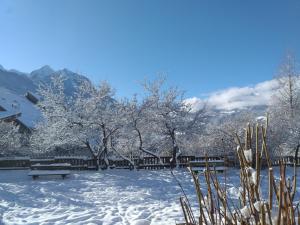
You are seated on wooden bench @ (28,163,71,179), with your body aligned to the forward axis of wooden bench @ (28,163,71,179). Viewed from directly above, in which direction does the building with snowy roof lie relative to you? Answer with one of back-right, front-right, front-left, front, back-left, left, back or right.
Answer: back

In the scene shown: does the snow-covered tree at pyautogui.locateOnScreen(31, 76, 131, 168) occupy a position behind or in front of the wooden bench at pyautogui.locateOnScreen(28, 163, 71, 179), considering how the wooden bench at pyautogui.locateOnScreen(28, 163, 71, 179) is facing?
behind

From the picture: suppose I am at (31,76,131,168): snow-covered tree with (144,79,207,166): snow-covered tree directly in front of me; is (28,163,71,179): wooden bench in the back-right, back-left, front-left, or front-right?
back-right

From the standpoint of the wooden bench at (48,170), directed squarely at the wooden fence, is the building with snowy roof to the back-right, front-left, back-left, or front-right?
front-left

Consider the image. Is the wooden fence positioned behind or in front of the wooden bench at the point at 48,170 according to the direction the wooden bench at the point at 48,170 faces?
behind

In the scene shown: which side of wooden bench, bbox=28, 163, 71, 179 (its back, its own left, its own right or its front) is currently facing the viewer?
front

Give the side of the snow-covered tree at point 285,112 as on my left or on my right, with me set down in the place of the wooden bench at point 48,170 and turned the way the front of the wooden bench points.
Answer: on my left
